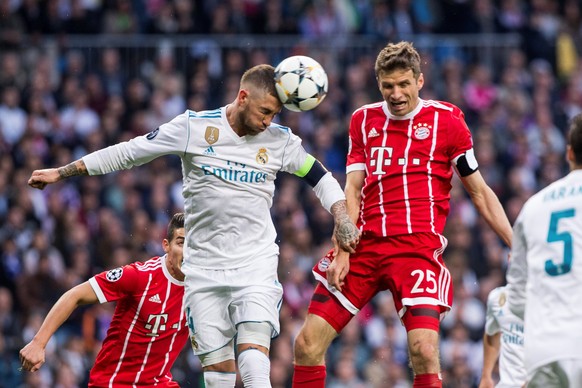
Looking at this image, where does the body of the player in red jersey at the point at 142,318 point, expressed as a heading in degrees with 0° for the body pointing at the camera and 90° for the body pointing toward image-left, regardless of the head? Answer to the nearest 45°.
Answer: approximately 315°

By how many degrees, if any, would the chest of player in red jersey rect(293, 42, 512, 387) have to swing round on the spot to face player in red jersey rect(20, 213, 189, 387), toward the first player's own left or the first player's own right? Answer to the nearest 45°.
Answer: approximately 90° to the first player's own right

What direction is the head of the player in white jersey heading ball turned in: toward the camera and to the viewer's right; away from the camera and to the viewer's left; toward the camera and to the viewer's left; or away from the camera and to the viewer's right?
toward the camera and to the viewer's right

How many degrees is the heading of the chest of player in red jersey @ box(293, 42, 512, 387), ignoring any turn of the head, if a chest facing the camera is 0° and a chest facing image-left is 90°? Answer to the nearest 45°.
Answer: approximately 0°

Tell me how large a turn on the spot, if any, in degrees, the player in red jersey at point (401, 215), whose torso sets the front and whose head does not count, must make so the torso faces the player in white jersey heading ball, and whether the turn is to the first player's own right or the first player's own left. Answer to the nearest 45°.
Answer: approximately 90° to the first player's own right

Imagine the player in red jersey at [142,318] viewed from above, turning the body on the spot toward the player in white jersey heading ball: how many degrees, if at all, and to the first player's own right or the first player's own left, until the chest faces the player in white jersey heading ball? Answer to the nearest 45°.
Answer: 0° — they already face them

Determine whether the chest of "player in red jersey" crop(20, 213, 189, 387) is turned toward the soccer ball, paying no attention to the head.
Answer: yes

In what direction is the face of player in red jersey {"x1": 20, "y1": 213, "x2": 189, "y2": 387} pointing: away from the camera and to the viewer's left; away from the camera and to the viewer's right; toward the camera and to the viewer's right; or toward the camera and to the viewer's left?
toward the camera and to the viewer's right
